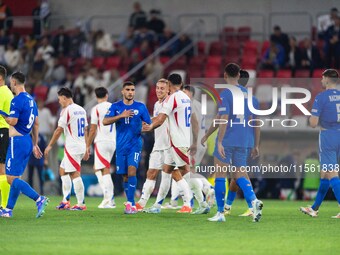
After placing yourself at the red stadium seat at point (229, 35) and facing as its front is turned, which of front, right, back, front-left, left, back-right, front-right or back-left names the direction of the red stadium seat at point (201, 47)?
right

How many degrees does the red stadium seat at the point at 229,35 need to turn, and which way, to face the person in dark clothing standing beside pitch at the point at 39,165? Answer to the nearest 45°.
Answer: approximately 45° to its right

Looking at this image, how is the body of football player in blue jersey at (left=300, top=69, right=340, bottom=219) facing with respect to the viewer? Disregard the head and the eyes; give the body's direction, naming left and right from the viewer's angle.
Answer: facing away from the viewer and to the left of the viewer

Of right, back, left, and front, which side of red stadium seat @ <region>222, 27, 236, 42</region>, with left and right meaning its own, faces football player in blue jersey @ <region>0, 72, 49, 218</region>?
front

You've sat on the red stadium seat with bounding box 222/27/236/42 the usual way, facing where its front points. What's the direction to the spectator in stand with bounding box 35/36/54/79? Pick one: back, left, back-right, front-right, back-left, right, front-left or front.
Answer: right

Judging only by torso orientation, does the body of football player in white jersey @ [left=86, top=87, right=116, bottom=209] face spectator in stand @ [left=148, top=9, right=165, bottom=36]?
no

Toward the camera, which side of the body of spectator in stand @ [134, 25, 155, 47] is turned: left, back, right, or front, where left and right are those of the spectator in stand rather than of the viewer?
front

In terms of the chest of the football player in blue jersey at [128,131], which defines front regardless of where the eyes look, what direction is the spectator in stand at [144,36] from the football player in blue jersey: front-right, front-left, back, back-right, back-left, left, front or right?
back

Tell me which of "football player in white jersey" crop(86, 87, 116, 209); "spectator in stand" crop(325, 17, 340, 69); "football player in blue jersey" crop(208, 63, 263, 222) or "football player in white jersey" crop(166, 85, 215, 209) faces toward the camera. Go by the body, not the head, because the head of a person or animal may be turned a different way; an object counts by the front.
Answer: the spectator in stand

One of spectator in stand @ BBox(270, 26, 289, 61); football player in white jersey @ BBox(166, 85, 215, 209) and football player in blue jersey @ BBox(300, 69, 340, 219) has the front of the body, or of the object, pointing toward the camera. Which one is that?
the spectator in stand

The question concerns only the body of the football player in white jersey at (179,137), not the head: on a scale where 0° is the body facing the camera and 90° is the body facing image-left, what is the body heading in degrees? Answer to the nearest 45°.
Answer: approximately 135°

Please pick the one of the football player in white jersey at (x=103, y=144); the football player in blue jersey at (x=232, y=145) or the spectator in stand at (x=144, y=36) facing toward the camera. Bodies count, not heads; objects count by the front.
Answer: the spectator in stand

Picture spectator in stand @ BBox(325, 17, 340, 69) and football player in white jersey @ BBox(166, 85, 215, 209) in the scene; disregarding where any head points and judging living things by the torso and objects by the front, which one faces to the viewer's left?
the football player in white jersey

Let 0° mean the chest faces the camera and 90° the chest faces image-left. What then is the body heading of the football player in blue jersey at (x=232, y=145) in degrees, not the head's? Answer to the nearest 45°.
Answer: approximately 135°

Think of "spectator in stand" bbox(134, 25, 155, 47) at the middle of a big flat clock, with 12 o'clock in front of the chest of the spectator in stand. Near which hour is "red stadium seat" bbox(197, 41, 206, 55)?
The red stadium seat is roughly at 9 o'clock from the spectator in stand.

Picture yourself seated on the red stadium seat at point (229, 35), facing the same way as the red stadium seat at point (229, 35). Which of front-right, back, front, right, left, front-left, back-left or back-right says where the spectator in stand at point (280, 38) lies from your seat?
front-left

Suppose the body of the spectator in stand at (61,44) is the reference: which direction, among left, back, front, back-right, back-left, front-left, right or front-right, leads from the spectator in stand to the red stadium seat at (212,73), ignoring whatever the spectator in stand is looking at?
front-left
